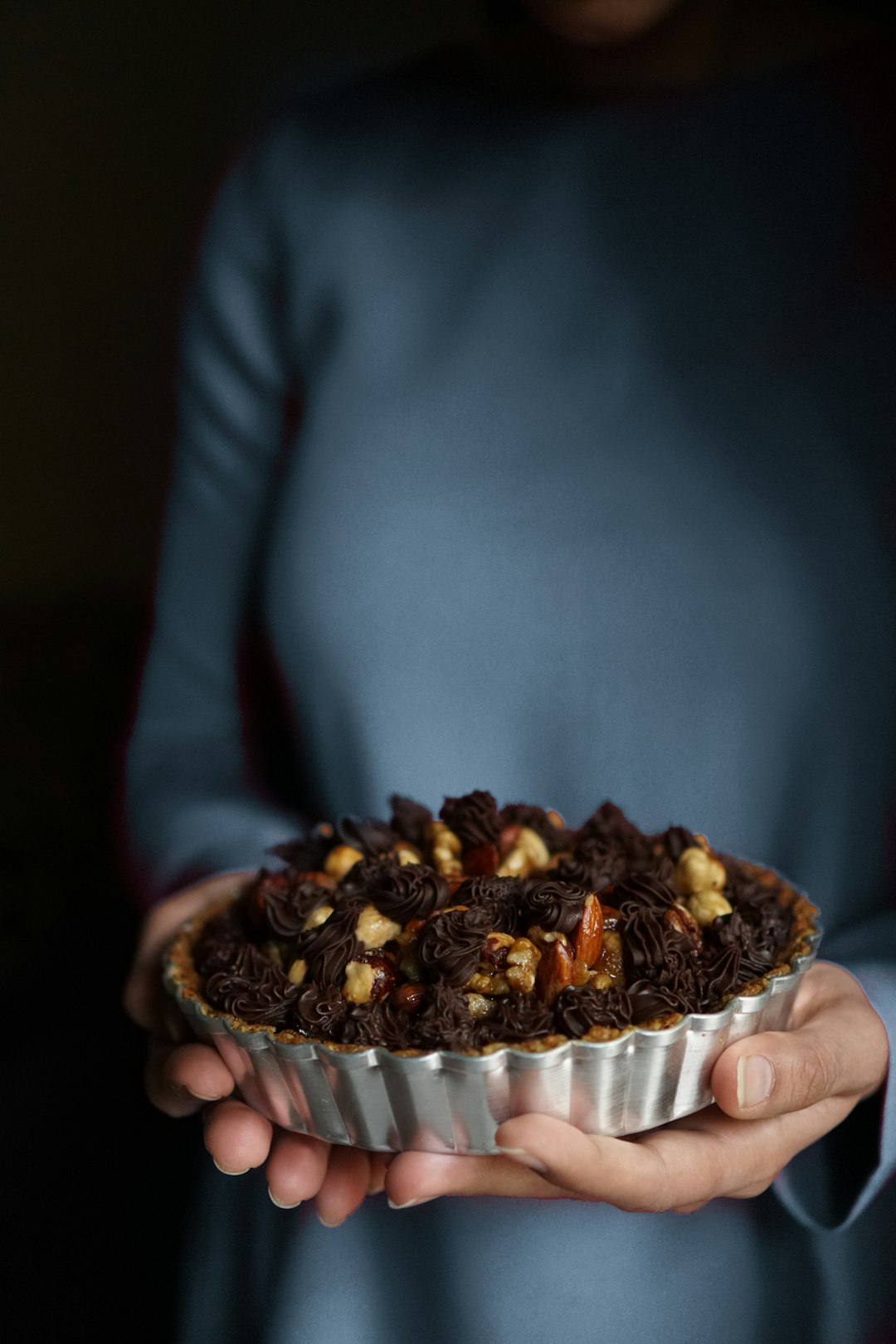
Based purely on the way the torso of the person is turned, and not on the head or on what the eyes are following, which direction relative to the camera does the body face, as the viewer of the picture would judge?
toward the camera
